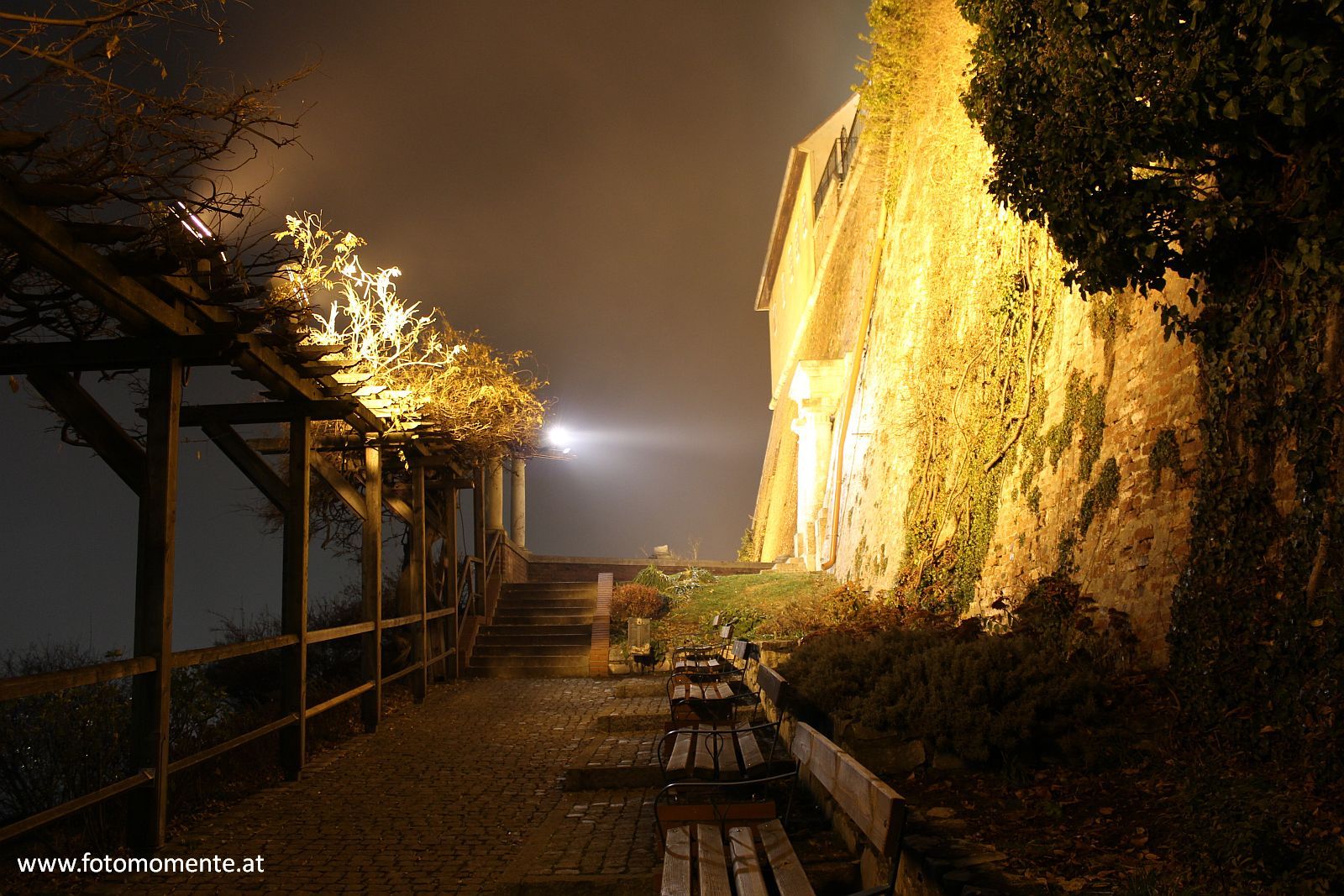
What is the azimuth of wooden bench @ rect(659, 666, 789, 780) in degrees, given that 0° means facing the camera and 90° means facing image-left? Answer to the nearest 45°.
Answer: approximately 90°

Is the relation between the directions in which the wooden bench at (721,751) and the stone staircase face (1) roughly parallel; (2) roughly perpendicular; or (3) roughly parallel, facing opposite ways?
roughly perpendicular

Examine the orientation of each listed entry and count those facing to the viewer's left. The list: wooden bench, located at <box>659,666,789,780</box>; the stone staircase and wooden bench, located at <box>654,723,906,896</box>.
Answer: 2

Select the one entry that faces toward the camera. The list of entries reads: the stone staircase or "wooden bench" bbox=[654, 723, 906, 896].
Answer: the stone staircase

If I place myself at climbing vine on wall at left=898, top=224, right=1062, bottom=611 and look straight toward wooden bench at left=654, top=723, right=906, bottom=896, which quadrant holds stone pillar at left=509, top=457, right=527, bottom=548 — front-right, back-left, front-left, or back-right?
back-right

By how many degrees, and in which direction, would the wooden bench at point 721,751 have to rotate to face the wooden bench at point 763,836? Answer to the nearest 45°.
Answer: approximately 90° to its left

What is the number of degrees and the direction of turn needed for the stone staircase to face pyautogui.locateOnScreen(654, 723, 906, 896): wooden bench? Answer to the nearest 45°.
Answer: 0° — it already faces it

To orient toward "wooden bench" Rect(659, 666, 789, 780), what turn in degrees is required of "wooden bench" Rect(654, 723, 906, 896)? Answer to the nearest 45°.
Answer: approximately 90° to its right

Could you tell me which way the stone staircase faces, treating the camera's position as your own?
facing the viewer

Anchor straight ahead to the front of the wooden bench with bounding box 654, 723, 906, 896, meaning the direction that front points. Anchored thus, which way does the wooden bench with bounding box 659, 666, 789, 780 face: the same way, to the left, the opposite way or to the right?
the same way

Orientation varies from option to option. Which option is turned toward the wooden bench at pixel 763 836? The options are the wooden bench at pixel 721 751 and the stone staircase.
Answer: the stone staircase

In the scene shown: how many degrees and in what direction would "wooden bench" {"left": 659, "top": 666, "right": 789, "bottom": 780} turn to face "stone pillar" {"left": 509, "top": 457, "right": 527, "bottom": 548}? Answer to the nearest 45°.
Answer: approximately 90° to its right

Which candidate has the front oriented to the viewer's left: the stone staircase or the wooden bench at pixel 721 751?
the wooden bench

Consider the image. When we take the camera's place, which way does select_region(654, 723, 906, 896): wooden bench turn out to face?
facing to the left of the viewer

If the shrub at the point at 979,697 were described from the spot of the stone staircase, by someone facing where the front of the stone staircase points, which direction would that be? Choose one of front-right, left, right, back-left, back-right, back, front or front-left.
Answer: front

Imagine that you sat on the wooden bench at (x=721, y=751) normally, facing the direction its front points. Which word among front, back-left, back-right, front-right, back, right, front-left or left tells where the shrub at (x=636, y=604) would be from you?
right

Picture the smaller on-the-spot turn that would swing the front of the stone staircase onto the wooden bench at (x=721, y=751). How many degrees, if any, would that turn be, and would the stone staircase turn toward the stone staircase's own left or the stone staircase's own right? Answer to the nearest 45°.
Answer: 0° — it already faces it
